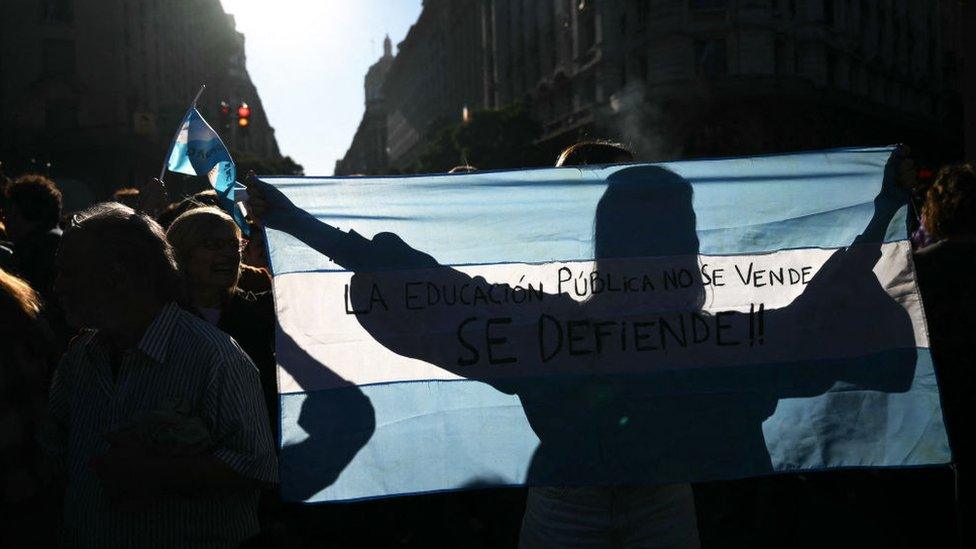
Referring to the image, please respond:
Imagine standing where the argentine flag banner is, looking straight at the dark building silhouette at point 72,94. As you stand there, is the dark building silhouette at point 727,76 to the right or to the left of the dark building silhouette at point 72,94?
right

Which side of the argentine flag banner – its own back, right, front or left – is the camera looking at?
front

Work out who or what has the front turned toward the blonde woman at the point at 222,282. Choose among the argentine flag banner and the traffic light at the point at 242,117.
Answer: the traffic light

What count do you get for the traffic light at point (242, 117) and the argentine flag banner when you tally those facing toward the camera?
2

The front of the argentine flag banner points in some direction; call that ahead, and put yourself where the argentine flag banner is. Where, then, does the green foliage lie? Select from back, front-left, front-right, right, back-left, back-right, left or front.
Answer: back

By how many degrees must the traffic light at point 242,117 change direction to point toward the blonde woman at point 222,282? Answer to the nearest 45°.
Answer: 0° — it already faces them

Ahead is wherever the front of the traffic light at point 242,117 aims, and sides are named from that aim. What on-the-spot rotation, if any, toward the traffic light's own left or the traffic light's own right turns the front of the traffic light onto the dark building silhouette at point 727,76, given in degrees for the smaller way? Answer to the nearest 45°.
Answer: approximately 135° to the traffic light's own left

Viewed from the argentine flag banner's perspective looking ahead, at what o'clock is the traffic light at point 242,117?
The traffic light is roughly at 5 o'clock from the argentine flag banner.
